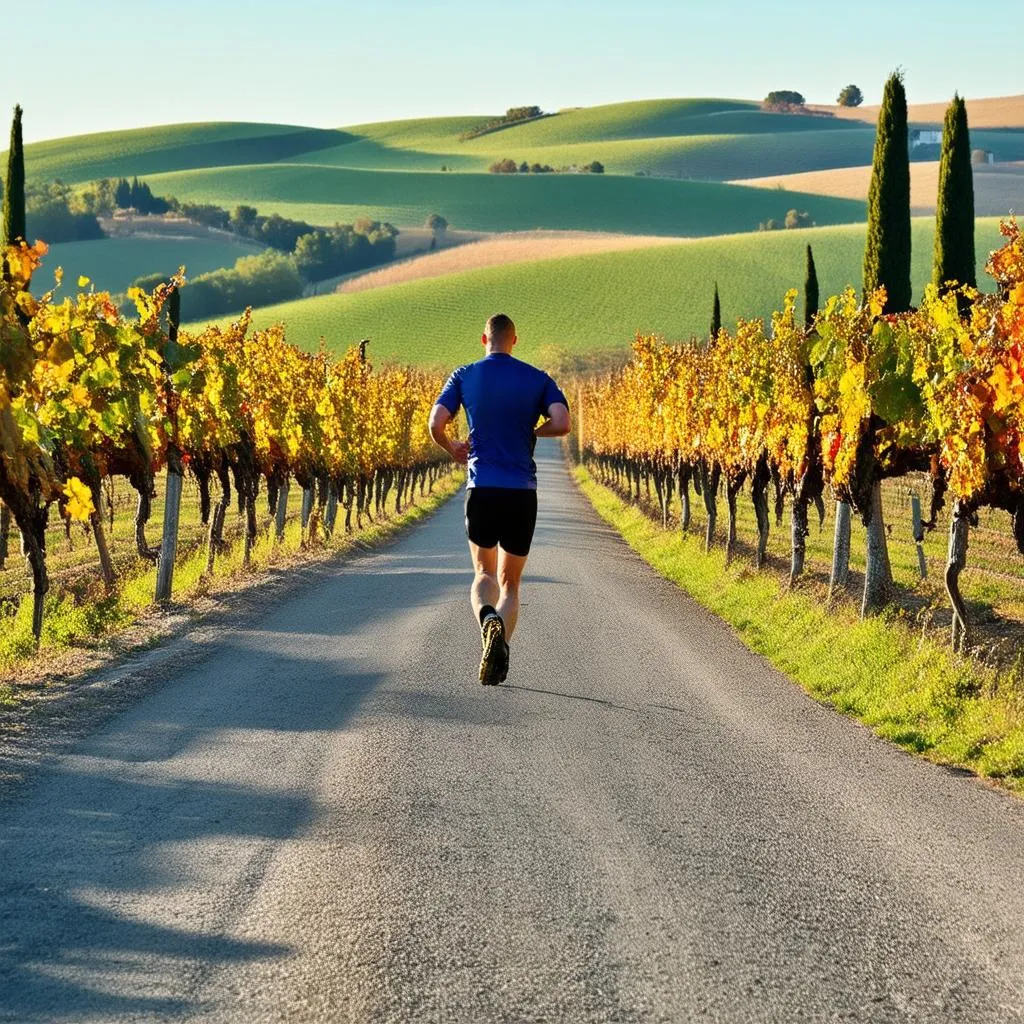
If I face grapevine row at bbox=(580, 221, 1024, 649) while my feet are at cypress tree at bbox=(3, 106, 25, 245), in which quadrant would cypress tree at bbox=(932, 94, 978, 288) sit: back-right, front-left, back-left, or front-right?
front-left

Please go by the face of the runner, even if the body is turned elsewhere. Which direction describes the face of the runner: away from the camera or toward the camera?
away from the camera

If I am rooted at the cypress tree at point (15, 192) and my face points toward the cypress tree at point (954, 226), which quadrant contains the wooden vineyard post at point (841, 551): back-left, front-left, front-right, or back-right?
front-right

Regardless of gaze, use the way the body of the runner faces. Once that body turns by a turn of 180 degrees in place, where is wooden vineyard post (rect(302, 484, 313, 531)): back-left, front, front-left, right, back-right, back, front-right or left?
back

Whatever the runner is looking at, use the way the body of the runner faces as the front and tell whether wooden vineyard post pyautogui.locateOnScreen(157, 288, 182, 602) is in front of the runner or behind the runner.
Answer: in front

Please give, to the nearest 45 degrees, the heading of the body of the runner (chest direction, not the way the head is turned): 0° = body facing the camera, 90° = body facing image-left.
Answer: approximately 180°

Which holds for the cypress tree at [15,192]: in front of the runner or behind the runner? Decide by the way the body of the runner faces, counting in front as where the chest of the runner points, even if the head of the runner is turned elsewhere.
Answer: in front

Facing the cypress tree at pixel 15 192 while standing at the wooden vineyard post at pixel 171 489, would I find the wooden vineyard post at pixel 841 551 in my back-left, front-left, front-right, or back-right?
back-right

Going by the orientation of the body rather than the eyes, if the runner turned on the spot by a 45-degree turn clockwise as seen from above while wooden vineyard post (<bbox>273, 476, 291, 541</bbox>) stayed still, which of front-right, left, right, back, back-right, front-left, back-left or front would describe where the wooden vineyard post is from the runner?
front-left

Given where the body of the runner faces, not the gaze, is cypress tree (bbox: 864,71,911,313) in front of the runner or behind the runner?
in front
